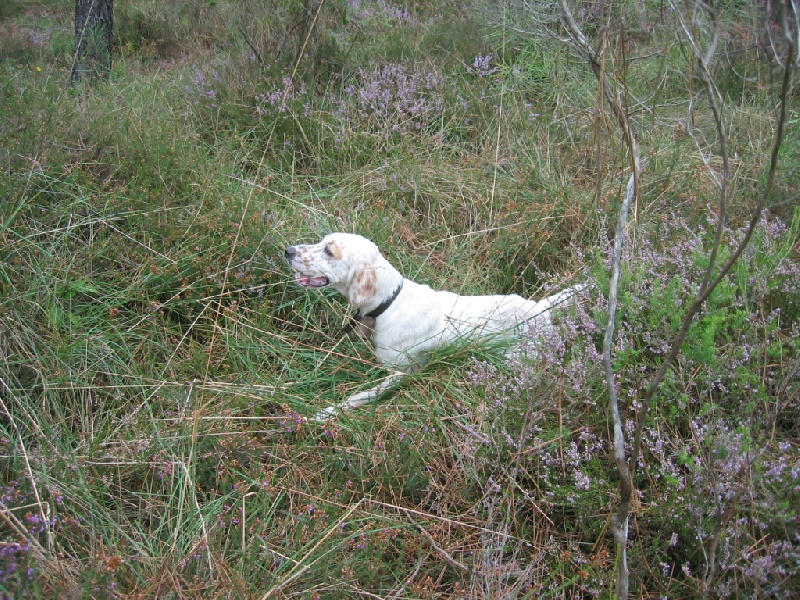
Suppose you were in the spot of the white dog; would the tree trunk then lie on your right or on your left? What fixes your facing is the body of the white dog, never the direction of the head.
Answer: on your right

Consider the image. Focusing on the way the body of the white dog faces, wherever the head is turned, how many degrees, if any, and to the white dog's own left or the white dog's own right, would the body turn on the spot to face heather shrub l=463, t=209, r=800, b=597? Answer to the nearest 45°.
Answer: approximately 135° to the white dog's own left

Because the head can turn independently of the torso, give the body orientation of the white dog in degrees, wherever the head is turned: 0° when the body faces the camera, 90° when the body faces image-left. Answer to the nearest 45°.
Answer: approximately 90°

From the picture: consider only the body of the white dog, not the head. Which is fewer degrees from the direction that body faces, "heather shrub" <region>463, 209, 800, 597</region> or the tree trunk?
the tree trunk
